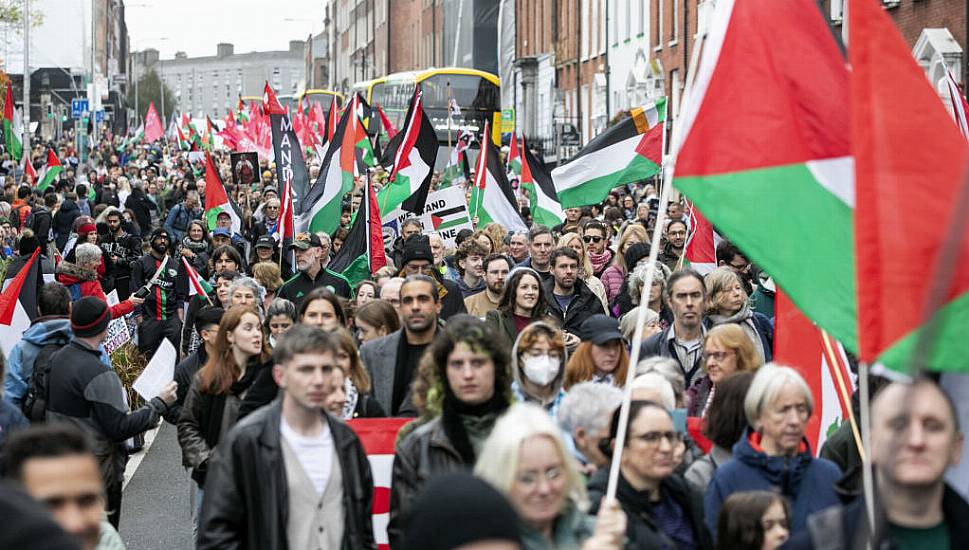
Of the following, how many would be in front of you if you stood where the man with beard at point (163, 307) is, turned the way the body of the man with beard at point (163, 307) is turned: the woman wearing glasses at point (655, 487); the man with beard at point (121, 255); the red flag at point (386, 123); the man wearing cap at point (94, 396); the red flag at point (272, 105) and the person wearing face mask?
3

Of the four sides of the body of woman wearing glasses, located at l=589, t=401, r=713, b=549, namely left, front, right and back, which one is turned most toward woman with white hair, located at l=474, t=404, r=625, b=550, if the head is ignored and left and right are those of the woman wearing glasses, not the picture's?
right

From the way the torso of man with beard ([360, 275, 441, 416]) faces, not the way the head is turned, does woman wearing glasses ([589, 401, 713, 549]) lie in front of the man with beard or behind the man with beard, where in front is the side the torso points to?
in front

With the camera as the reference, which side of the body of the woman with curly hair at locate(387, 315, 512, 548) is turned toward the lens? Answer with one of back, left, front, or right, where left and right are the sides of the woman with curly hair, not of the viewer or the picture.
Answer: front

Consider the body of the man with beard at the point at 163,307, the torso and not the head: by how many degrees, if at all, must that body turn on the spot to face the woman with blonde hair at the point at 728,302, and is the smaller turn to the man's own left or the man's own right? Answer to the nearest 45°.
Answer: approximately 45° to the man's own left

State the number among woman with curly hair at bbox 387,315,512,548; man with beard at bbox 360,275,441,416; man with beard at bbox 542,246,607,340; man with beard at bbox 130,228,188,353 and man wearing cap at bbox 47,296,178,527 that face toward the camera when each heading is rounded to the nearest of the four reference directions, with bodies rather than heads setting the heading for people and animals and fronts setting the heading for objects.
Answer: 4

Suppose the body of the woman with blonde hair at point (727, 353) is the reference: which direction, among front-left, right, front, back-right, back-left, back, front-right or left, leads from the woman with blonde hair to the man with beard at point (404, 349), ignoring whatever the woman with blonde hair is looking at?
front-right

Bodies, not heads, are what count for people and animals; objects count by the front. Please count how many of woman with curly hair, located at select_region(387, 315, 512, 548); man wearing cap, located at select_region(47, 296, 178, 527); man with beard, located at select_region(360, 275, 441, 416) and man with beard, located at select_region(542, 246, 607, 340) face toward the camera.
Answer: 3

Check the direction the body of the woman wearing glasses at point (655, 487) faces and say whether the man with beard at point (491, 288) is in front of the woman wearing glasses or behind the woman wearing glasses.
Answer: behind

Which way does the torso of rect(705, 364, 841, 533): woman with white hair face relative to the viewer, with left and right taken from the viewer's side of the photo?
facing the viewer and to the right of the viewer

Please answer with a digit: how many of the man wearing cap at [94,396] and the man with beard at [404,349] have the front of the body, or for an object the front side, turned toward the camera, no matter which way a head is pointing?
1

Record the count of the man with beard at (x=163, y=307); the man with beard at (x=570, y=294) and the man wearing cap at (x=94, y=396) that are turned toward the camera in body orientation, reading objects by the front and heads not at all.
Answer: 2

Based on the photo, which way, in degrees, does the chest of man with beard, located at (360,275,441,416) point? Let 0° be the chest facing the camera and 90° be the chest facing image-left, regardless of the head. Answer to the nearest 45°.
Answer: approximately 0°

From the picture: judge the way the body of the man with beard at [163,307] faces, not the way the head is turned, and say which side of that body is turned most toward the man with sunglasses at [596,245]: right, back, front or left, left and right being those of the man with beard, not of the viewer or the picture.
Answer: left

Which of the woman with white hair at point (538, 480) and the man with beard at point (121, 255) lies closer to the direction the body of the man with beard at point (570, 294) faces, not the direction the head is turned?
the woman with white hair

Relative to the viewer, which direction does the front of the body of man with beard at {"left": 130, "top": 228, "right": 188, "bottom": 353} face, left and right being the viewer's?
facing the viewer
